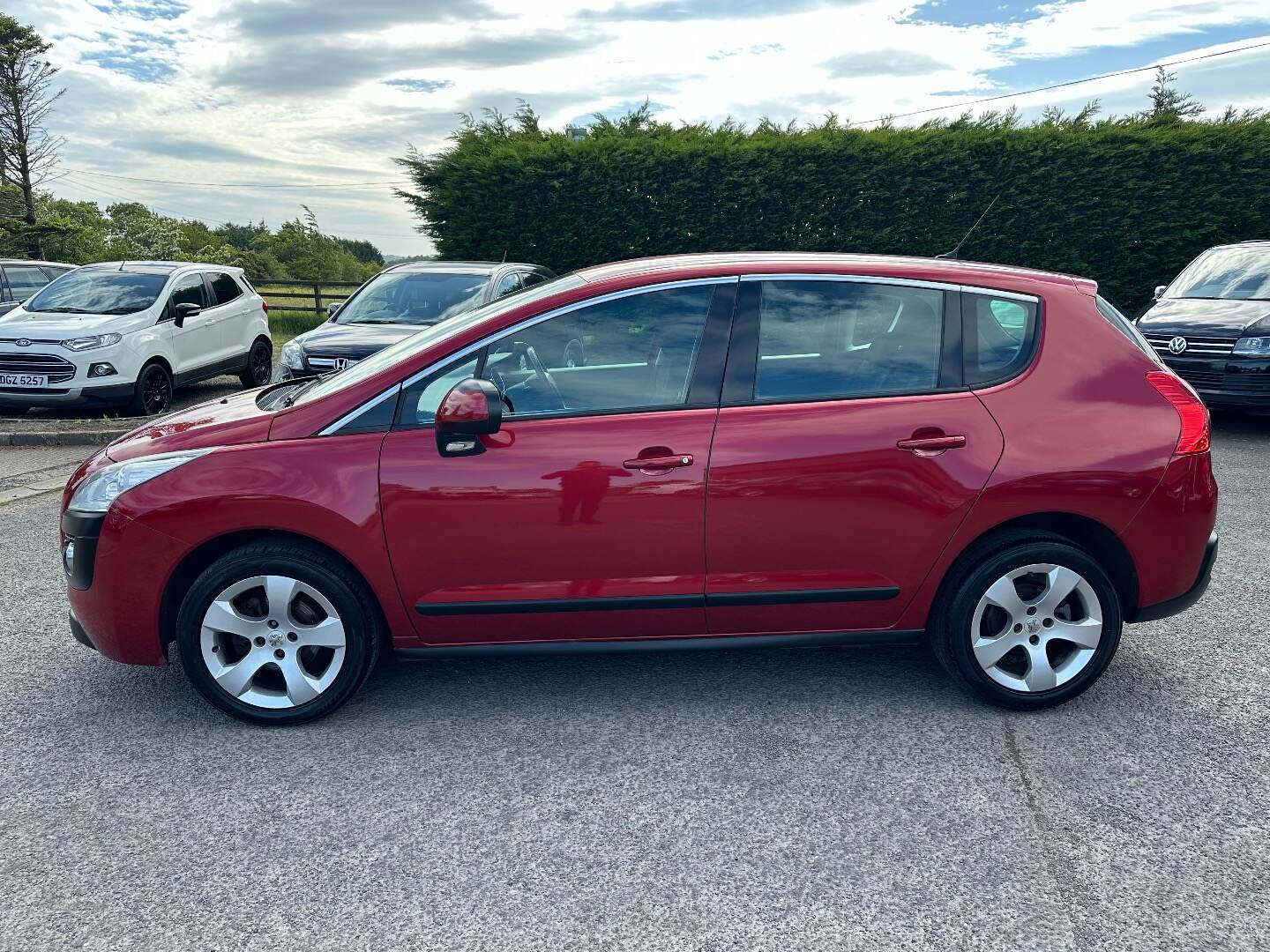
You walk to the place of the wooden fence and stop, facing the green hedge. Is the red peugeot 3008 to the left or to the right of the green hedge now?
right

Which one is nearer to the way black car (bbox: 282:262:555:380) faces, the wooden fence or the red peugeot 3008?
the red peugeot 3008

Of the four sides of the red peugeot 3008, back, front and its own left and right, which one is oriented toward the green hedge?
right

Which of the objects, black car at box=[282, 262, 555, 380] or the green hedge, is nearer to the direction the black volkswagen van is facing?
the black car

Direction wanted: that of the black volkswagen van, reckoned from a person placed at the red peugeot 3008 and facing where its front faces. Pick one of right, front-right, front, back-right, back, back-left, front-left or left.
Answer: back-right

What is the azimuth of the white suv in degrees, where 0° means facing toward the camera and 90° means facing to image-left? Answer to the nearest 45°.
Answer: approximately 45°

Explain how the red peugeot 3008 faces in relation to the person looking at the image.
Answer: facing to the left of the viewer

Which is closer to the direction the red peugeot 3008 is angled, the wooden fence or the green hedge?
the wooden fence

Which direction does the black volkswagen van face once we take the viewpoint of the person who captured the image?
facing the viewer and to the left of the viewer

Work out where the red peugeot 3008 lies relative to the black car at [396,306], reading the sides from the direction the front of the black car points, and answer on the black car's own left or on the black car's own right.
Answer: on the black car's own left

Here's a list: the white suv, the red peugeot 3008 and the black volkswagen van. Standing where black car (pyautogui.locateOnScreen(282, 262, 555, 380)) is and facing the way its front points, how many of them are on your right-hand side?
1

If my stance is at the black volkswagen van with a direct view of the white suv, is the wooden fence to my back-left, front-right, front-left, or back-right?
front-right

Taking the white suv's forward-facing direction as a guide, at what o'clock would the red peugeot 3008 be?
The red peugeot 3008 is roughly at 10 o'clock from the white suv.

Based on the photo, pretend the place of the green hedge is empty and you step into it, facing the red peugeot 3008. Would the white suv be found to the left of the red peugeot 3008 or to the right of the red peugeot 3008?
right

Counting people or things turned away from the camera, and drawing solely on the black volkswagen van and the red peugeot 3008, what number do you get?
0
